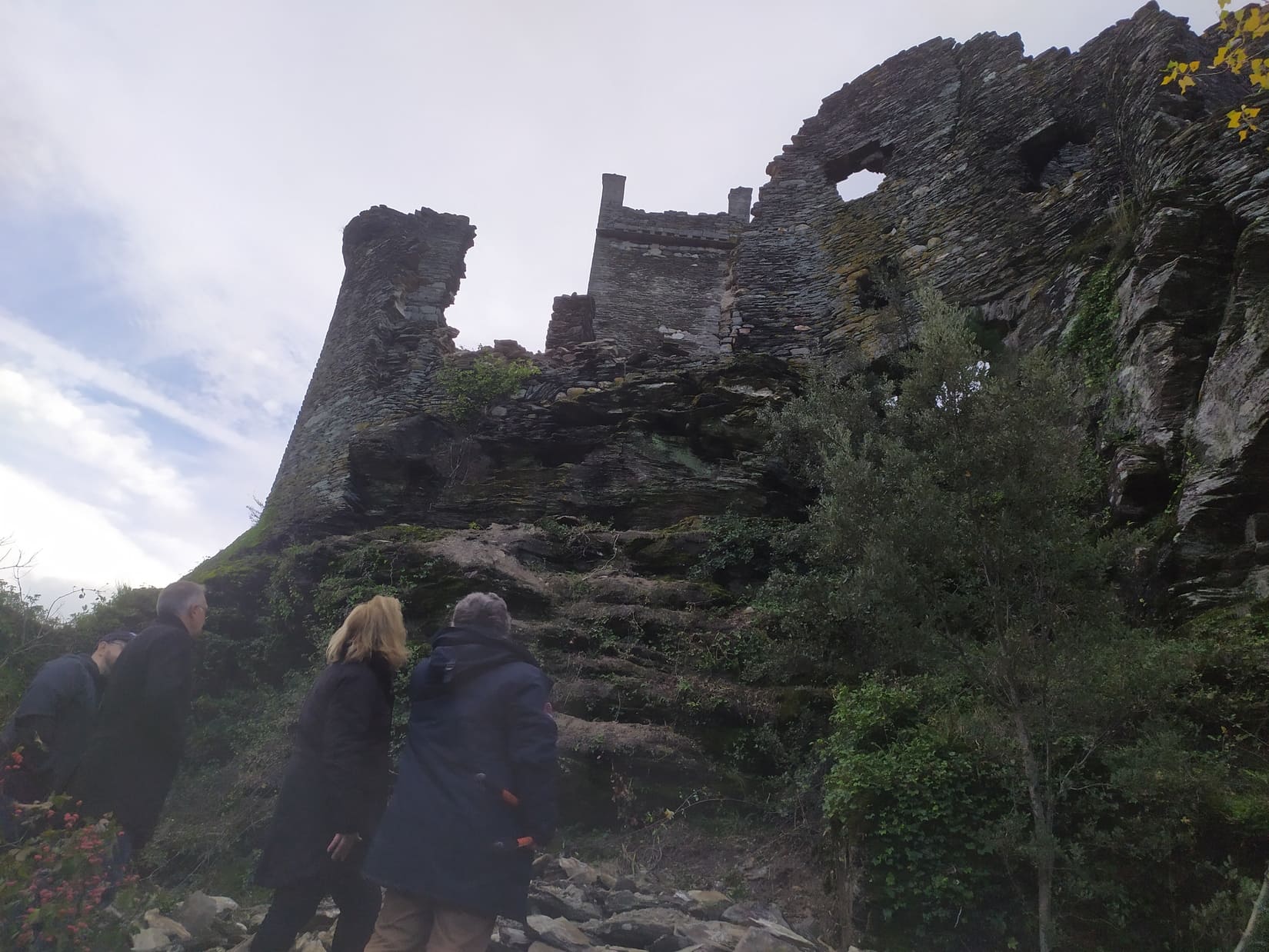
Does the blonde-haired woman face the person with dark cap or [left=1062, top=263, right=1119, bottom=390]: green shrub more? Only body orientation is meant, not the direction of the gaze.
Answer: the green shrub

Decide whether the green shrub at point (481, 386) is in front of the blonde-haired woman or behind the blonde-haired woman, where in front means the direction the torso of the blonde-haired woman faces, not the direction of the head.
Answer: in front

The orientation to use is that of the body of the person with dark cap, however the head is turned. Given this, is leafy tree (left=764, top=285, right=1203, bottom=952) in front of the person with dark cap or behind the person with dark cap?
in front

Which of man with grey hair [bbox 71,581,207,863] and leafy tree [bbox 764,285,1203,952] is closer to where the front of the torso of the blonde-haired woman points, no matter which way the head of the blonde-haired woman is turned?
the leafy tree

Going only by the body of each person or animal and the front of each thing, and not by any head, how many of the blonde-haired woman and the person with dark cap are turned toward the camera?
0

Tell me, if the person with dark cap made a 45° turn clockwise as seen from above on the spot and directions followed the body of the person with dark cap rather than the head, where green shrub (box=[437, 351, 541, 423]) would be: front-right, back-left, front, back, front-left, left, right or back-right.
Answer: left

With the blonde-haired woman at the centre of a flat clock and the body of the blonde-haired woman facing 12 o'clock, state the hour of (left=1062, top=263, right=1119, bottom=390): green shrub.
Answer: The green shrub is roughly at 1 o'clock from the blonde-haired woman.

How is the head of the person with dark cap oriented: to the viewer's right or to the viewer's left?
to the viewer's right

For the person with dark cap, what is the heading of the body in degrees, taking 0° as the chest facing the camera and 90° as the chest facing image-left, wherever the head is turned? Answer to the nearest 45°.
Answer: approximately 270°

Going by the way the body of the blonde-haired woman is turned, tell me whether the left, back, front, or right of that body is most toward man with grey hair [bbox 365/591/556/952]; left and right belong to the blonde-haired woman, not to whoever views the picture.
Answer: right

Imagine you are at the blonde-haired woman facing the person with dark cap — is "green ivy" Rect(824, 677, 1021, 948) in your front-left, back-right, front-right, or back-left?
back-right

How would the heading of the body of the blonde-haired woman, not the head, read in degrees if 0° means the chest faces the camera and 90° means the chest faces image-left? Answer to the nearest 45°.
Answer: approximately 225°

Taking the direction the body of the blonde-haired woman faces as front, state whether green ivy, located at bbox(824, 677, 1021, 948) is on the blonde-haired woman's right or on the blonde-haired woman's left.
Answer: on the blonde-haired woman's right

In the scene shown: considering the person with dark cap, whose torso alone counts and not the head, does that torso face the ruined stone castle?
yes

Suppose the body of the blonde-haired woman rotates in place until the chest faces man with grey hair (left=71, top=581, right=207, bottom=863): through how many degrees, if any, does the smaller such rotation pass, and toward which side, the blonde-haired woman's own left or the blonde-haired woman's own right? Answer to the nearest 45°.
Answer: approximately 90° to the blonde-haired woman's own left

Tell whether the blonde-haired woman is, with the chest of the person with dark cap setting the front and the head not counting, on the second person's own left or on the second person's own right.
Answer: on the second person's own right

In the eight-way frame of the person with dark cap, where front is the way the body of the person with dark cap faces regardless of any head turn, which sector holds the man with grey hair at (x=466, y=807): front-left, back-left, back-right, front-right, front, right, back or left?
front-right

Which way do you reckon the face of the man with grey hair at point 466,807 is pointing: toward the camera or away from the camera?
away from the camera
